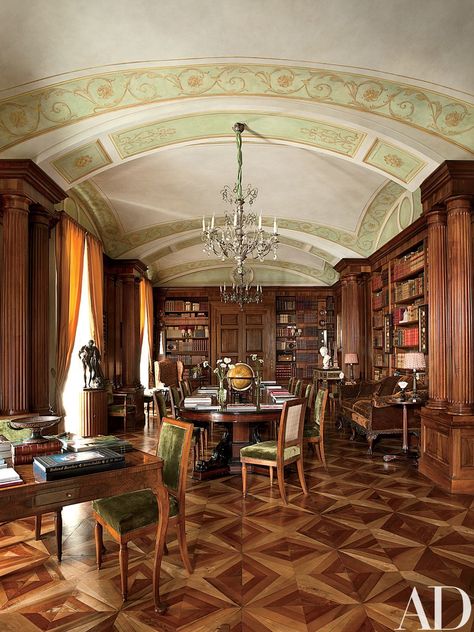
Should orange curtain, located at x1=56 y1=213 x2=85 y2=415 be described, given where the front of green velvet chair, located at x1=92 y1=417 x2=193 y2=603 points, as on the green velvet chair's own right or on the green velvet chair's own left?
on the green velvet chair's own right

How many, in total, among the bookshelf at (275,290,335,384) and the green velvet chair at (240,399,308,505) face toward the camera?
1

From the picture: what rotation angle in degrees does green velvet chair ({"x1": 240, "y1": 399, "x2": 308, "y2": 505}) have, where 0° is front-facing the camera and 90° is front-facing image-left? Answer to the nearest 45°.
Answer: approximately 135°

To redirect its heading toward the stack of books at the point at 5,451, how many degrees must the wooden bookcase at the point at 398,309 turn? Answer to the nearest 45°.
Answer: approximately 45° to its left

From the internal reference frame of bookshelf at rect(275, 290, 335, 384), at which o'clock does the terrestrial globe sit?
The terrestrial globe is roughly at 12 o'clock from the bookshelf.

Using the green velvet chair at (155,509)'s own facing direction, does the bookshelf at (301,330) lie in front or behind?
behind

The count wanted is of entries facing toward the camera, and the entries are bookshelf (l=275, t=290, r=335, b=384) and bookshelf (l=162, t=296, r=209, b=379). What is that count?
2

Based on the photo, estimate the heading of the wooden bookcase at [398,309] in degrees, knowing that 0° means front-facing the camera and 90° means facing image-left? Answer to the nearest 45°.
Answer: approximately 45°

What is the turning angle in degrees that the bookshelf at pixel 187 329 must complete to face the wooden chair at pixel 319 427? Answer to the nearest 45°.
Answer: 0° — it already faces it

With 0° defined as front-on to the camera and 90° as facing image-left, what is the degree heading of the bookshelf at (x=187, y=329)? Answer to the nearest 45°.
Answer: approximately 0°

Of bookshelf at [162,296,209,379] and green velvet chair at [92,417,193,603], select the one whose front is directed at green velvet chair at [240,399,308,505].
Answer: the bookshelf
